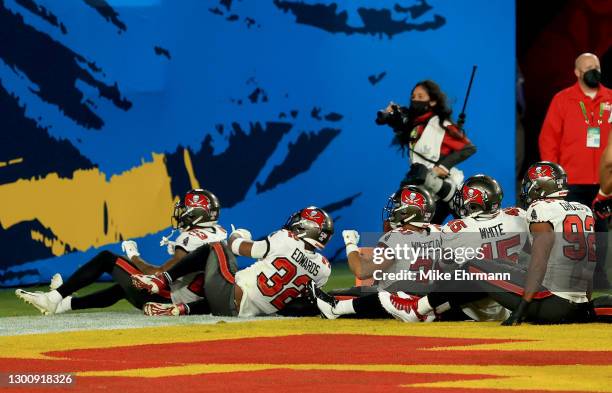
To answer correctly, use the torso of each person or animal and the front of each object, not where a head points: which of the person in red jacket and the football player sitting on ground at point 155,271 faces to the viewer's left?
the football player sitting on ground

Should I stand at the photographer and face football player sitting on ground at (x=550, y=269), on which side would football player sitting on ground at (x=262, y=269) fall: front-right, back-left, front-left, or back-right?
front-right

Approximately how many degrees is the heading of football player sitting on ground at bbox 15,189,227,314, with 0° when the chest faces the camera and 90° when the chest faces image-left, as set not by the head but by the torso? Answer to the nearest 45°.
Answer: approximately 90°

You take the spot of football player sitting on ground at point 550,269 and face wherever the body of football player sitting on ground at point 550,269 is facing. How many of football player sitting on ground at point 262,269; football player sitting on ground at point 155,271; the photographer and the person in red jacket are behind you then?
0

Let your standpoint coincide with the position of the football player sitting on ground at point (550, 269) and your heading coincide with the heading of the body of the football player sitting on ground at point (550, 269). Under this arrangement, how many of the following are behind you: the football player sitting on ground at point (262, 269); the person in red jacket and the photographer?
0

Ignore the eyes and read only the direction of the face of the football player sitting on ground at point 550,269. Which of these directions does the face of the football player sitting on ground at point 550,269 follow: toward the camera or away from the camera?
away from the camera

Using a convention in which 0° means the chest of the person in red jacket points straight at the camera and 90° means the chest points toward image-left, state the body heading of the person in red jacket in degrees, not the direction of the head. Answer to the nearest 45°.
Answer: approximately 315°

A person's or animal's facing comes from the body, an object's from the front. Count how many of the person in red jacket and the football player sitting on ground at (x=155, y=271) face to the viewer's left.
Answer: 1

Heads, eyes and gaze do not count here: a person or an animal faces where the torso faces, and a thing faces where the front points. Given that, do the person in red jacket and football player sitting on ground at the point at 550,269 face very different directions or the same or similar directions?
very different directions
